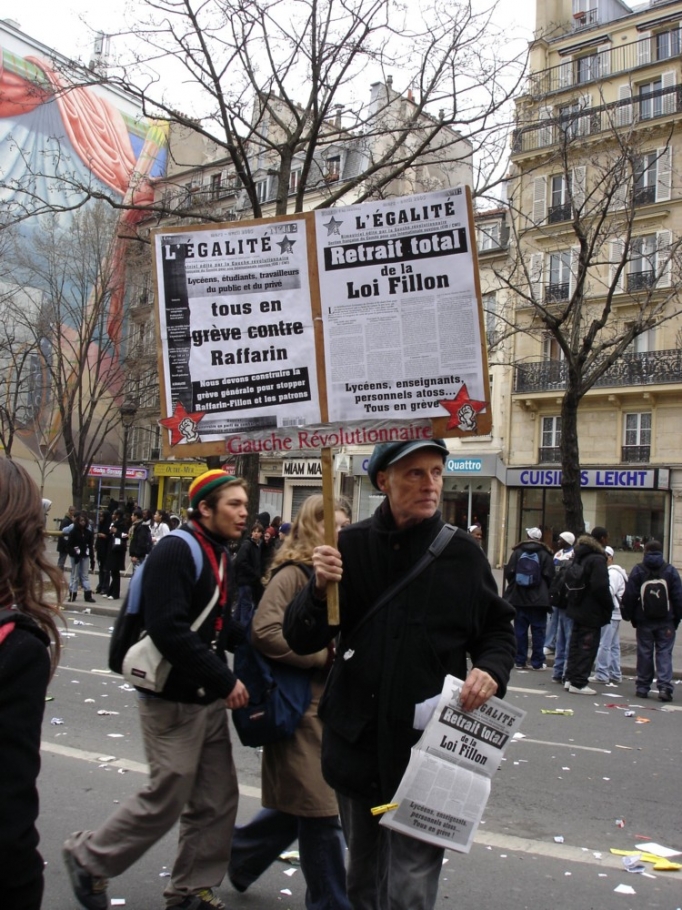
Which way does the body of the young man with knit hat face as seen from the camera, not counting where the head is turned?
to the viewer's right

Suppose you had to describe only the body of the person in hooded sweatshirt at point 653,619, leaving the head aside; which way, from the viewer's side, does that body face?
away from the camera

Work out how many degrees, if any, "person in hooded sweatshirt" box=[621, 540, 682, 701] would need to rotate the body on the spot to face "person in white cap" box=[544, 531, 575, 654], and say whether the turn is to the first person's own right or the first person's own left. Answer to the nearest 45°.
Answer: approximately 45° to the first person's own left

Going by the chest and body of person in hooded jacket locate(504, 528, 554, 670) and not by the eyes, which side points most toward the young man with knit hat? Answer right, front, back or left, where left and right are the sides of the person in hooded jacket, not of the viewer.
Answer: back

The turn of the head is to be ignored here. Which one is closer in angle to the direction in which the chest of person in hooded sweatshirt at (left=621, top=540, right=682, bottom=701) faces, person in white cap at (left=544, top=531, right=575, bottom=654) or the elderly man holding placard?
the person in white cap

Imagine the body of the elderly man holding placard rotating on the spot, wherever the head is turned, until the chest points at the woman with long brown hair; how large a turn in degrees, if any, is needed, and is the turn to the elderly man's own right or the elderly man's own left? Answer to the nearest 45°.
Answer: approximately 45° to the elderly man's own right

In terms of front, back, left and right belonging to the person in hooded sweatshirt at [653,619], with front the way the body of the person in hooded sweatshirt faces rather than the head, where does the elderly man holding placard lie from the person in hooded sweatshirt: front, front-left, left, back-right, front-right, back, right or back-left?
back

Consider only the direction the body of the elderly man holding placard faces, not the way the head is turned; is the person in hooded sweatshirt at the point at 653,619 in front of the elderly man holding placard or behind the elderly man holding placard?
behind

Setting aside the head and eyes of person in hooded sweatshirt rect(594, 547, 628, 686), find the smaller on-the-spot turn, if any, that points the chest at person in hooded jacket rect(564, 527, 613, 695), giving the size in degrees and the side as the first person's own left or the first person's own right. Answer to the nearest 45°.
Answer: approximately 90° to the first person's own left

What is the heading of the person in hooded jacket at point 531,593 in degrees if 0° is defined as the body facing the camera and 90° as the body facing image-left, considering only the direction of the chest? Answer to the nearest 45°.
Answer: approximately 180°
